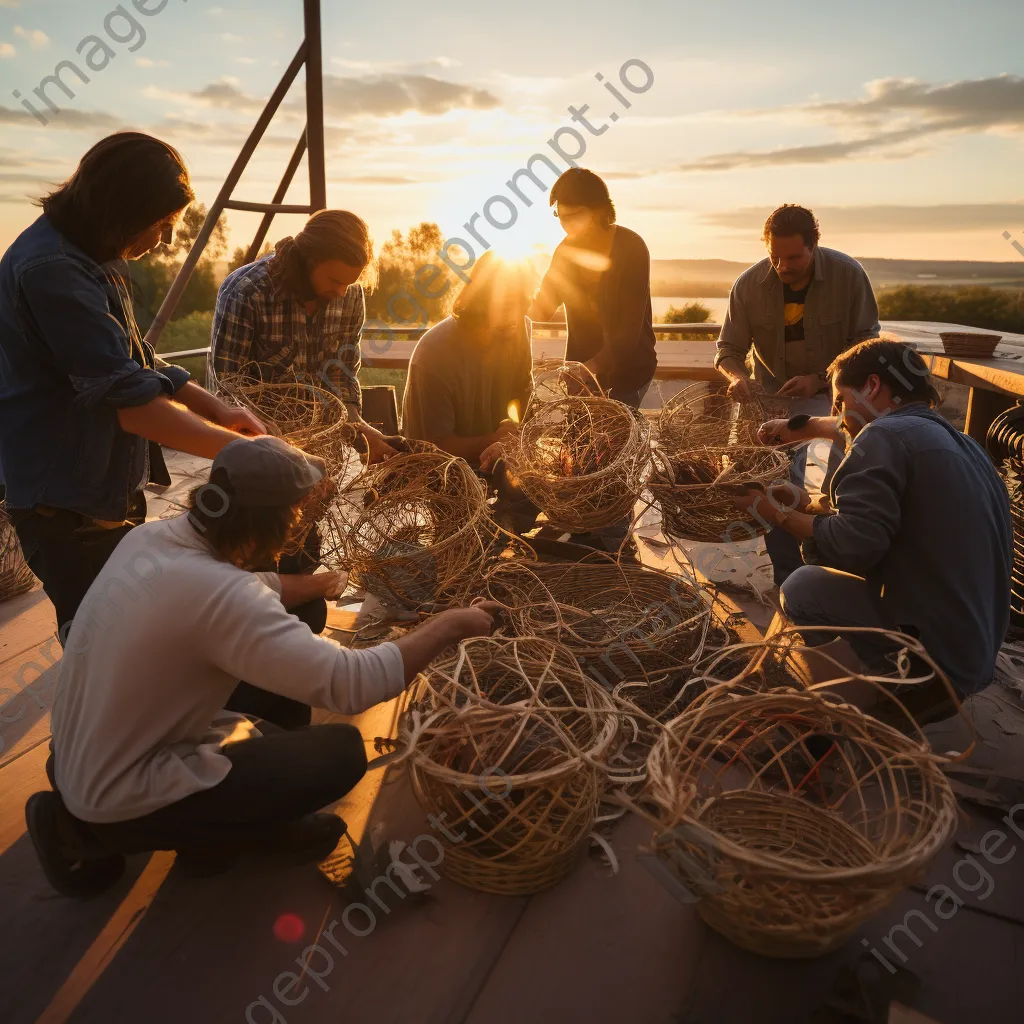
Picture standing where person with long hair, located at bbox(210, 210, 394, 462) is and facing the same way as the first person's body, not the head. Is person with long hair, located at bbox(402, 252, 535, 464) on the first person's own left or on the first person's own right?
on the first person's own left

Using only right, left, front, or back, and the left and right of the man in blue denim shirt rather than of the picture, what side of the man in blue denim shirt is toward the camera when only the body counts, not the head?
right

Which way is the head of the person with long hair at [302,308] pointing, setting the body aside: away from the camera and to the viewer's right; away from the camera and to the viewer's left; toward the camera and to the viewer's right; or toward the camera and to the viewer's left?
toward the camera and to the viewer's right

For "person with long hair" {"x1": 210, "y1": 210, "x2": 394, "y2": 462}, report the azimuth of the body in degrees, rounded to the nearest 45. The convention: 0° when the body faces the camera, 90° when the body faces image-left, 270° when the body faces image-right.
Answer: approximately 315°

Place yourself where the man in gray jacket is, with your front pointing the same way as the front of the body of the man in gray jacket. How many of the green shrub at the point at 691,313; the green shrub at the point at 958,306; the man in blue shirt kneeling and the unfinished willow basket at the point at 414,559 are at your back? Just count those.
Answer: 2

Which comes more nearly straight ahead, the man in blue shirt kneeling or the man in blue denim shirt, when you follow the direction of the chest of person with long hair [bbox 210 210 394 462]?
the man in blue shirt kneeling

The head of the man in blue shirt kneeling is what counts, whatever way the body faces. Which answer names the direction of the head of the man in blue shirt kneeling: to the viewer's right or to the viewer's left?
to the viewer's left

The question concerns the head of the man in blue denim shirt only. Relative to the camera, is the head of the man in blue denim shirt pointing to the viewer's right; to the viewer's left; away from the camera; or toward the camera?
to the viewer's right

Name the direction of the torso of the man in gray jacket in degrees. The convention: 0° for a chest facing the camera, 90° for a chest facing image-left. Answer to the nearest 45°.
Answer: approximately 0°

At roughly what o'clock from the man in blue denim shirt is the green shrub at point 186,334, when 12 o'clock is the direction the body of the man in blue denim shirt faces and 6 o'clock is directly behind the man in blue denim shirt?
The green shrub is roughly at 9 o'clock from the man in blue denim shirt.

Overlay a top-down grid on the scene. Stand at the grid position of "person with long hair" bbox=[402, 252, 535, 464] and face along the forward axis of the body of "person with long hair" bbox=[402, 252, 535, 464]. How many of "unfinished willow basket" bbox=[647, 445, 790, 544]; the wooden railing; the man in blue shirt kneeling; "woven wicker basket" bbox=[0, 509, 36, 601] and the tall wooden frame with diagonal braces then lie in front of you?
2

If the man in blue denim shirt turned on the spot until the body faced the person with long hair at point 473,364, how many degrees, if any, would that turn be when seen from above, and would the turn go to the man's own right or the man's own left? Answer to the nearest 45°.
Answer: approximately 45° to the man's own left

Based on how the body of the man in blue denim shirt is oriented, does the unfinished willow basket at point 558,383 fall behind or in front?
in front

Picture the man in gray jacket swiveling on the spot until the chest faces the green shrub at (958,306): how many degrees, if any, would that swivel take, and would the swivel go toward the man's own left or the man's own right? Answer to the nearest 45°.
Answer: approximately 180°
